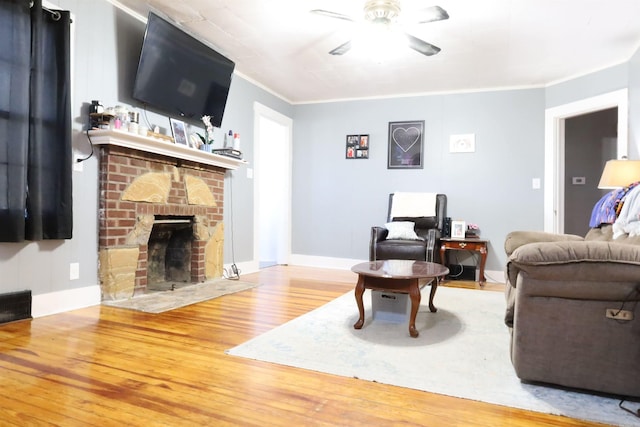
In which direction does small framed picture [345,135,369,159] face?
toward the camera

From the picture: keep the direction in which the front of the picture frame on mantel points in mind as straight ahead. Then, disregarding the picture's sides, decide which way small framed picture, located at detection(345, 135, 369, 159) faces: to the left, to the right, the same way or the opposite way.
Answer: to the right

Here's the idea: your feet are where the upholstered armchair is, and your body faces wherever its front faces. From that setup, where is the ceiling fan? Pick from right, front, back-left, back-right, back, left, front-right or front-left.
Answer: front-left

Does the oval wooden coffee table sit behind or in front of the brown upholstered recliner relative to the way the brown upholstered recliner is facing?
in front

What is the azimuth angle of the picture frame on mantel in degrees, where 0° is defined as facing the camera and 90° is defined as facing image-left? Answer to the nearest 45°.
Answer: approximately 315°

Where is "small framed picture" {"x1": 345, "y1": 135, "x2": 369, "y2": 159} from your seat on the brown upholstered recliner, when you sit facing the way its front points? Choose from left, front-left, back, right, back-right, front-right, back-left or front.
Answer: front-right

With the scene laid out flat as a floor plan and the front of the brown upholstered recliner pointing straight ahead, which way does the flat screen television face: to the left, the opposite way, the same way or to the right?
the opposite way

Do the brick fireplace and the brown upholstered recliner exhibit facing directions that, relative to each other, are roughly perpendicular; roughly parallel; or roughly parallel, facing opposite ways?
roughly parallel, facing opposite ways

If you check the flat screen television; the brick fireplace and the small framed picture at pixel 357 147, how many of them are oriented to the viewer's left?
0

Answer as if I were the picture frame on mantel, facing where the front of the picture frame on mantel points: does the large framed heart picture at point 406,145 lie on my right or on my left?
on my left

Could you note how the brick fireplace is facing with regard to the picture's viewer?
facing the viewer and to the right of the viewer

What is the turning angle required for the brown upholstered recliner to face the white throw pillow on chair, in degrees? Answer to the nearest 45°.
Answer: approximately 45° to its right

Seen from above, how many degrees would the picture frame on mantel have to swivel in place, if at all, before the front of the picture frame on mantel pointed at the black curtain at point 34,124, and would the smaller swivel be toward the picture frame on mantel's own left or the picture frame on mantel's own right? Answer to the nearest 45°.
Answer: approximately 90° to the picture frame on mantel's own right

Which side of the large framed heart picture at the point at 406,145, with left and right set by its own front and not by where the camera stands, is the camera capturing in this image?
front

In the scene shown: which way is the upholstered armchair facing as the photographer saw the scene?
facing the viewer and to the left of the viewer

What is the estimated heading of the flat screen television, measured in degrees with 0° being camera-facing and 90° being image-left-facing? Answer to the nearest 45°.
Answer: approximately 315°

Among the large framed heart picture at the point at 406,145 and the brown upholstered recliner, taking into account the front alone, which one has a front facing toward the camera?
the large framed heart picture

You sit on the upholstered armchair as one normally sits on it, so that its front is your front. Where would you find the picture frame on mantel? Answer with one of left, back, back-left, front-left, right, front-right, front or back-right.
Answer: front

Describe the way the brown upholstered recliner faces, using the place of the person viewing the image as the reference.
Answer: facing to the left of the viewer

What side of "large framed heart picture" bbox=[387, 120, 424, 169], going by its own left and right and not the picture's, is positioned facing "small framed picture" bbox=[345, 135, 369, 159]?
right
